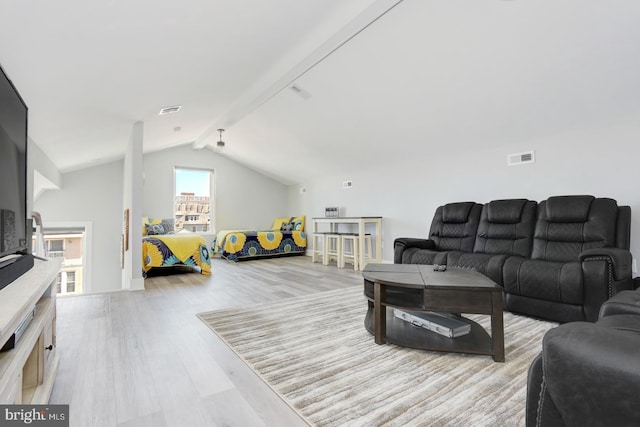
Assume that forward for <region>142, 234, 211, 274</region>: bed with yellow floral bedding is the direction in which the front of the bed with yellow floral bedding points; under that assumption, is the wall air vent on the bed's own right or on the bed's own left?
on the bed's own left

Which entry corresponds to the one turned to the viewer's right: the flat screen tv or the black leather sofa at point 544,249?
the flat screen tv

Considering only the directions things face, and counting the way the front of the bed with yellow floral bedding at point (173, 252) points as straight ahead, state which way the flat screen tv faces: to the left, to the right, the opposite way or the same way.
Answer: to the left

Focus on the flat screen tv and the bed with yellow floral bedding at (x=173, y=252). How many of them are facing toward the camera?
1

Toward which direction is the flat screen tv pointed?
to the viewer's right

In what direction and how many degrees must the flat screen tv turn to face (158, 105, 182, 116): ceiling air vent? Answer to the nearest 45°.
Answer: approximately 45° to its left

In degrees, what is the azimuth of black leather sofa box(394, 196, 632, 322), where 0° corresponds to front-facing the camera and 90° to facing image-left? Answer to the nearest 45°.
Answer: approximately 45°

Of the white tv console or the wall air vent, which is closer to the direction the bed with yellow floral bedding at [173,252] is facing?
the white tv console
